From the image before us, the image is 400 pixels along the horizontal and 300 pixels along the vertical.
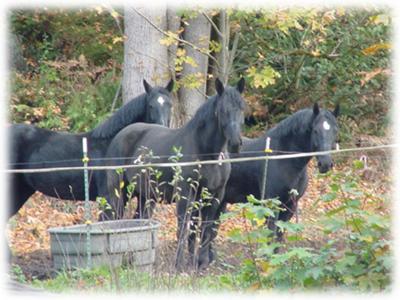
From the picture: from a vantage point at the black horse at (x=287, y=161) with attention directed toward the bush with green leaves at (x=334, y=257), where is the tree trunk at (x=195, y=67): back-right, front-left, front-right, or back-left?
back-right

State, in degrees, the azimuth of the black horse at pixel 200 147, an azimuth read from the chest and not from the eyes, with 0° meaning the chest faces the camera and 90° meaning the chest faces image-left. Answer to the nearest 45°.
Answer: approximately 315°

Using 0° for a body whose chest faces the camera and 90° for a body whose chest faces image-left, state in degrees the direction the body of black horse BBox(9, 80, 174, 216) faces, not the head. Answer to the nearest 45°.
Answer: approximately 270°

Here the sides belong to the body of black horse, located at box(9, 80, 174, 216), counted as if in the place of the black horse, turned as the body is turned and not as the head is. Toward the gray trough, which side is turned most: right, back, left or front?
right

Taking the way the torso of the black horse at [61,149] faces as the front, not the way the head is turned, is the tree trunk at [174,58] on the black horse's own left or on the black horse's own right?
on the black horse's own left
